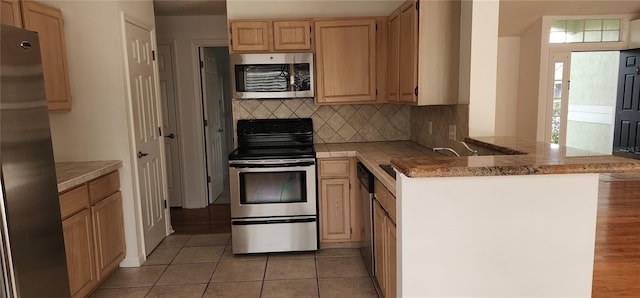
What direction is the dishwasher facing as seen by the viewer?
to the viewer's left

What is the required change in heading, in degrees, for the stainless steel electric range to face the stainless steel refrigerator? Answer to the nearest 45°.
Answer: approximately 45° to its right

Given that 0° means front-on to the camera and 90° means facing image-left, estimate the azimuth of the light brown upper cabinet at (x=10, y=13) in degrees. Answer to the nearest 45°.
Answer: approximately 315°

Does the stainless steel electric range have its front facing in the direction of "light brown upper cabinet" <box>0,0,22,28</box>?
no

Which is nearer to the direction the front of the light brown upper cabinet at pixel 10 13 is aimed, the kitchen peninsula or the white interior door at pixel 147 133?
the kitchen peninsula

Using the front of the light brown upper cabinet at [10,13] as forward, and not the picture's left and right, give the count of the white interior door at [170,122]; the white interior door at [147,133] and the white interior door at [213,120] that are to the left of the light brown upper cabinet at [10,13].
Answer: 3

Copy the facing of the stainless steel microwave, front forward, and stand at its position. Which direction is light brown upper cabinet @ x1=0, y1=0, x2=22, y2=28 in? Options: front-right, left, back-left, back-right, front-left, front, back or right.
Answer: front-right

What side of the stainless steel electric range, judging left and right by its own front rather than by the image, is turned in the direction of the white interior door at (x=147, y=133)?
right

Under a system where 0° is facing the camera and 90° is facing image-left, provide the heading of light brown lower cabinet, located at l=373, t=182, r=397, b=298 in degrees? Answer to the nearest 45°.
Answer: approximately 90°

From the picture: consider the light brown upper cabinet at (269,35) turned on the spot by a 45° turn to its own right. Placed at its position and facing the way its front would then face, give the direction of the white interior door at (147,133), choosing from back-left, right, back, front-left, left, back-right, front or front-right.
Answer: front-right

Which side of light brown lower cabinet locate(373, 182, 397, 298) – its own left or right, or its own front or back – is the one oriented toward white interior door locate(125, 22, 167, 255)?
front

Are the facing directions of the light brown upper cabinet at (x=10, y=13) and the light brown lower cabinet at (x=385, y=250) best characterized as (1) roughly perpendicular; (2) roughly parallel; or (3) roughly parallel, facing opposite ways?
roughly parallel, facing opposite ways

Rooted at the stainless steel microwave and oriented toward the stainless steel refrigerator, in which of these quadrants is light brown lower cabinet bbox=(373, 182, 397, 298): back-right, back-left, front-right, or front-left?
front-left

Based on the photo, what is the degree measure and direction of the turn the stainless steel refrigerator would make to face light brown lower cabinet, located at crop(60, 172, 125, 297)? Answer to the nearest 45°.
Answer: approximately 135° to its left

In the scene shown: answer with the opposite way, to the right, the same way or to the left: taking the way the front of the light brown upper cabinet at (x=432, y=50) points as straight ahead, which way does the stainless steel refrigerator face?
the opposite way

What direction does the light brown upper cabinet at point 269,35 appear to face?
toward the camera

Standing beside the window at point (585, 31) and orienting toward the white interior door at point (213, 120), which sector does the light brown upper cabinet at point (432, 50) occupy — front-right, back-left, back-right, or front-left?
front-left

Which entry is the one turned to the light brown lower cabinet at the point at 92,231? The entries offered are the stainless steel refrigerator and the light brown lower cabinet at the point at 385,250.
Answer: the light brown lower cabinet at the point at 385,250

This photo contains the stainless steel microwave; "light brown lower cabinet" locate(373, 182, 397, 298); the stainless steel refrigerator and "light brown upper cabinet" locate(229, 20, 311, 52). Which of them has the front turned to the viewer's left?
the light brown lower cabinet
